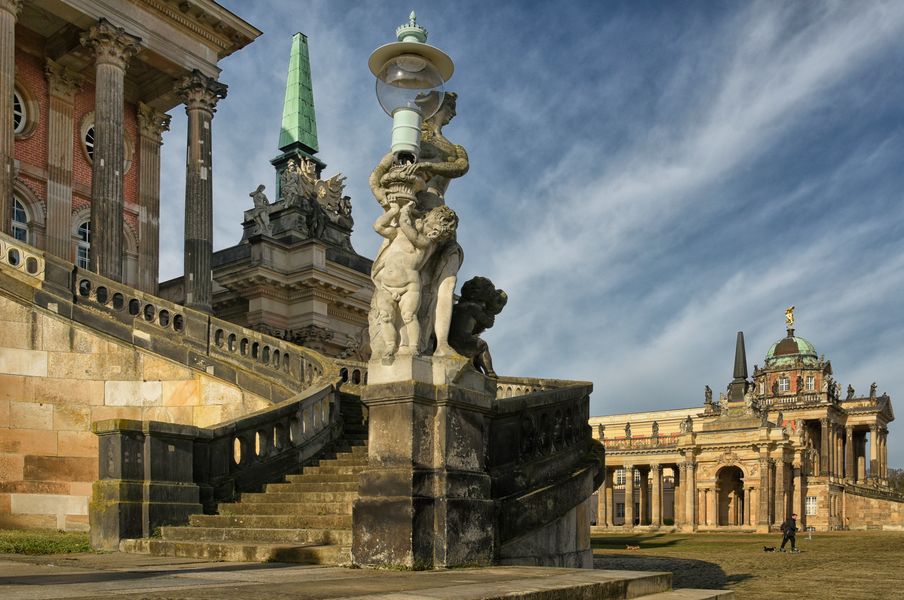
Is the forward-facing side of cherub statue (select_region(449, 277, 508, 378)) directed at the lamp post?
no

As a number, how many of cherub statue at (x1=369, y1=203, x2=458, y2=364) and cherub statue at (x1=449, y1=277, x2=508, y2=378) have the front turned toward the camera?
1

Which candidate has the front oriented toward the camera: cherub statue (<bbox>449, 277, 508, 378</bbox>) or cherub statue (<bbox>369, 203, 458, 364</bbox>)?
cherub statue (<bbox>369, 203, 458, 364</bbox>)

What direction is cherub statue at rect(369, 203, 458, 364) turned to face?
toward the camera
